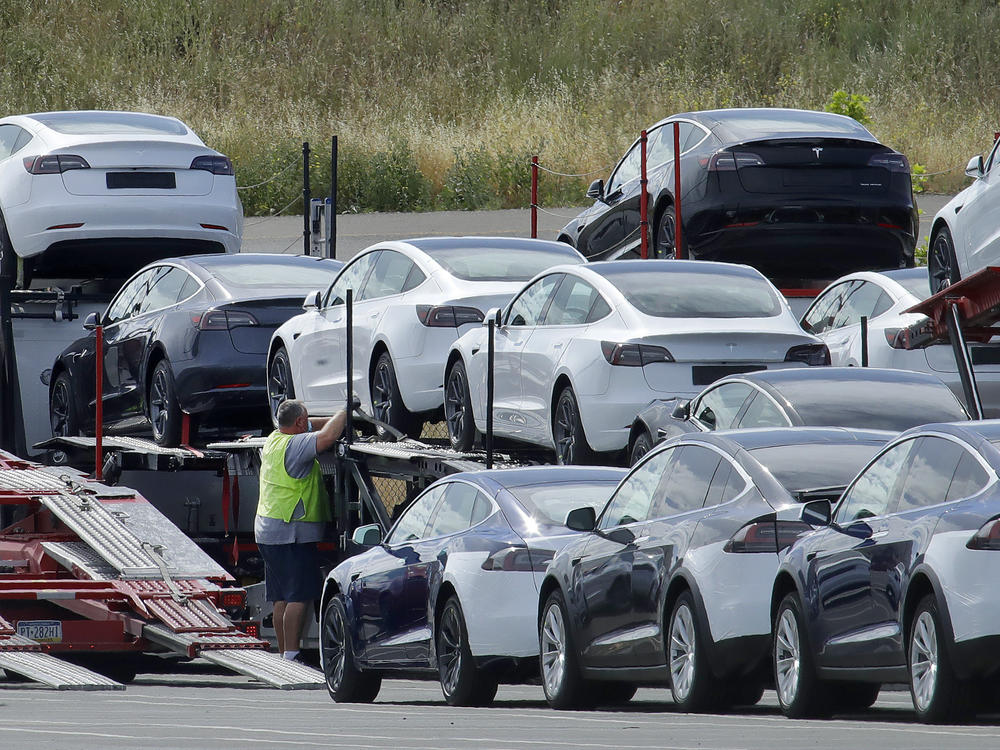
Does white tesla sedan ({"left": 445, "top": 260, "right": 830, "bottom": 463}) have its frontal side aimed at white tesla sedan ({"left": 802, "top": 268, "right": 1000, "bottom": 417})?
no

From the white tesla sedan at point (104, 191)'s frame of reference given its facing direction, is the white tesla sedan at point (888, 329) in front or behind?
behind

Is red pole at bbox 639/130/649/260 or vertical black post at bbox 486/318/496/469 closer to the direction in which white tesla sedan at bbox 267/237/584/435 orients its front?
the red pole

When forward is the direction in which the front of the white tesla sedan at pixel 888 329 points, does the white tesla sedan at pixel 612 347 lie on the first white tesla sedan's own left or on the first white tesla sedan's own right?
on the first white tesla sedan's own left

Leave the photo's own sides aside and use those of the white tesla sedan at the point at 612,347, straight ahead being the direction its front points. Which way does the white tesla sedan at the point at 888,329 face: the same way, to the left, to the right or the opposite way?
the same way

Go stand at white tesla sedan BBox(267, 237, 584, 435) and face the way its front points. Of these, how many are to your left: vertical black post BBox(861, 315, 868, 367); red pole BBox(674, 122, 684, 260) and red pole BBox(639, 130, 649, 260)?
0

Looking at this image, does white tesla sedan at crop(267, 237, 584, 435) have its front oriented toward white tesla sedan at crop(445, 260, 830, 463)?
no

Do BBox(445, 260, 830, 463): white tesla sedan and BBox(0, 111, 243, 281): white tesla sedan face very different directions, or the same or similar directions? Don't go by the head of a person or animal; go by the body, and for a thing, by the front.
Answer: same or similar directions

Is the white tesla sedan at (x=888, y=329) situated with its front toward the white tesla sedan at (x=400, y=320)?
no

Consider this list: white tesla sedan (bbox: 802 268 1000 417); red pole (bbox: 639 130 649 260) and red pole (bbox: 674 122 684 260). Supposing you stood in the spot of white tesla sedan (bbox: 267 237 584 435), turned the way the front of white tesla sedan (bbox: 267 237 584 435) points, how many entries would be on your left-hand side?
0

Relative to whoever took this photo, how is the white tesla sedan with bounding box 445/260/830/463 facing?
facing away from the viewer and to the left of the viewer

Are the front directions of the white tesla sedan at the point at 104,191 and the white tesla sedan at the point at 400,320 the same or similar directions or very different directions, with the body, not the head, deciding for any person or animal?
same or similar directions

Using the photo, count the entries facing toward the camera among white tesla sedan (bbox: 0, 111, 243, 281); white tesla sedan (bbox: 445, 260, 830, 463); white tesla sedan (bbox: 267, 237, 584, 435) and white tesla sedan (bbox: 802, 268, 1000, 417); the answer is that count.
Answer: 0

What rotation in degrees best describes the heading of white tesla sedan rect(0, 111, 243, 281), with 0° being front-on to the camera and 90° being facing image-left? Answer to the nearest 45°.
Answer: approximately 135°

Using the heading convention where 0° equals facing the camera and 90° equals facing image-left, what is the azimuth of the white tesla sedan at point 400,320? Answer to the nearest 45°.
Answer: approximately 135°

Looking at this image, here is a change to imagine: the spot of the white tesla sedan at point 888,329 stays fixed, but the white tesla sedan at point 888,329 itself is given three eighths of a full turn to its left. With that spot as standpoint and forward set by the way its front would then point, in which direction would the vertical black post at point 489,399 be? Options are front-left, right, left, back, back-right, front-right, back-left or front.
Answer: front-right
